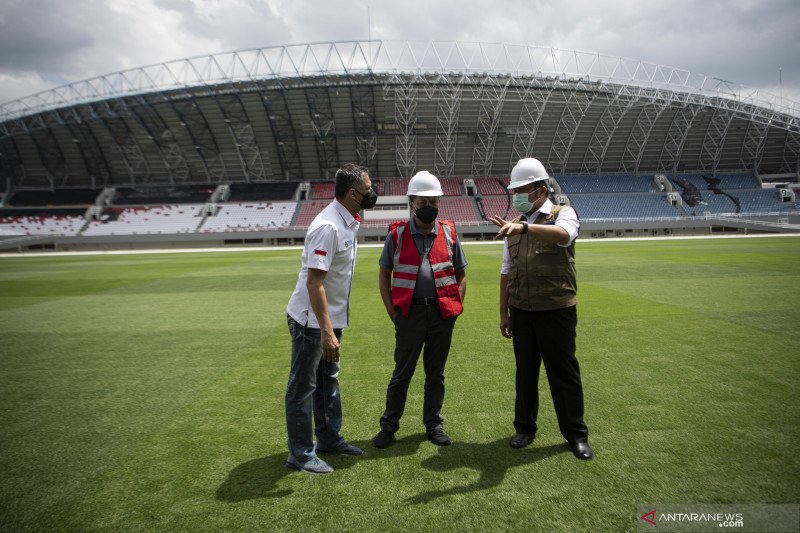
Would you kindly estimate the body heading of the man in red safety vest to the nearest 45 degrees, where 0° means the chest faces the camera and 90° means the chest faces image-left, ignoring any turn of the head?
approximately 0°

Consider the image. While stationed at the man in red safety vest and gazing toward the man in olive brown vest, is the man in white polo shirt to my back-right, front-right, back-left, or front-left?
back-right

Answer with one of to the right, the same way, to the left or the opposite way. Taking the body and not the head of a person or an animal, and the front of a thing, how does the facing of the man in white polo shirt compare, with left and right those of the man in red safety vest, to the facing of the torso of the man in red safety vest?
to the left

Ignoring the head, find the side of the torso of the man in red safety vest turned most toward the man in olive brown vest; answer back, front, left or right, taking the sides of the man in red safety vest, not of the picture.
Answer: left

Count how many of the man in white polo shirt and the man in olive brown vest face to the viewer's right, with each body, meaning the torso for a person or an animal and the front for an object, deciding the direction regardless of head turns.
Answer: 1

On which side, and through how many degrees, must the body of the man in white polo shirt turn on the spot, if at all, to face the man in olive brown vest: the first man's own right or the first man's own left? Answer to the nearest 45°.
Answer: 0° — they already face them

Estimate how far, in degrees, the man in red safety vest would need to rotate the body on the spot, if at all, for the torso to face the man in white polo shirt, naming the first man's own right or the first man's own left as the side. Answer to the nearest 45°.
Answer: approximately 45° to the first man's own right

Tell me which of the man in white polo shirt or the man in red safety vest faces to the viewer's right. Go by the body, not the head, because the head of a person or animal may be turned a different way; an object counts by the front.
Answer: the man in white polo shirt

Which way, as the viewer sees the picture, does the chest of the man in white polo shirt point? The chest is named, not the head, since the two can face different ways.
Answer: to the viewer's right
